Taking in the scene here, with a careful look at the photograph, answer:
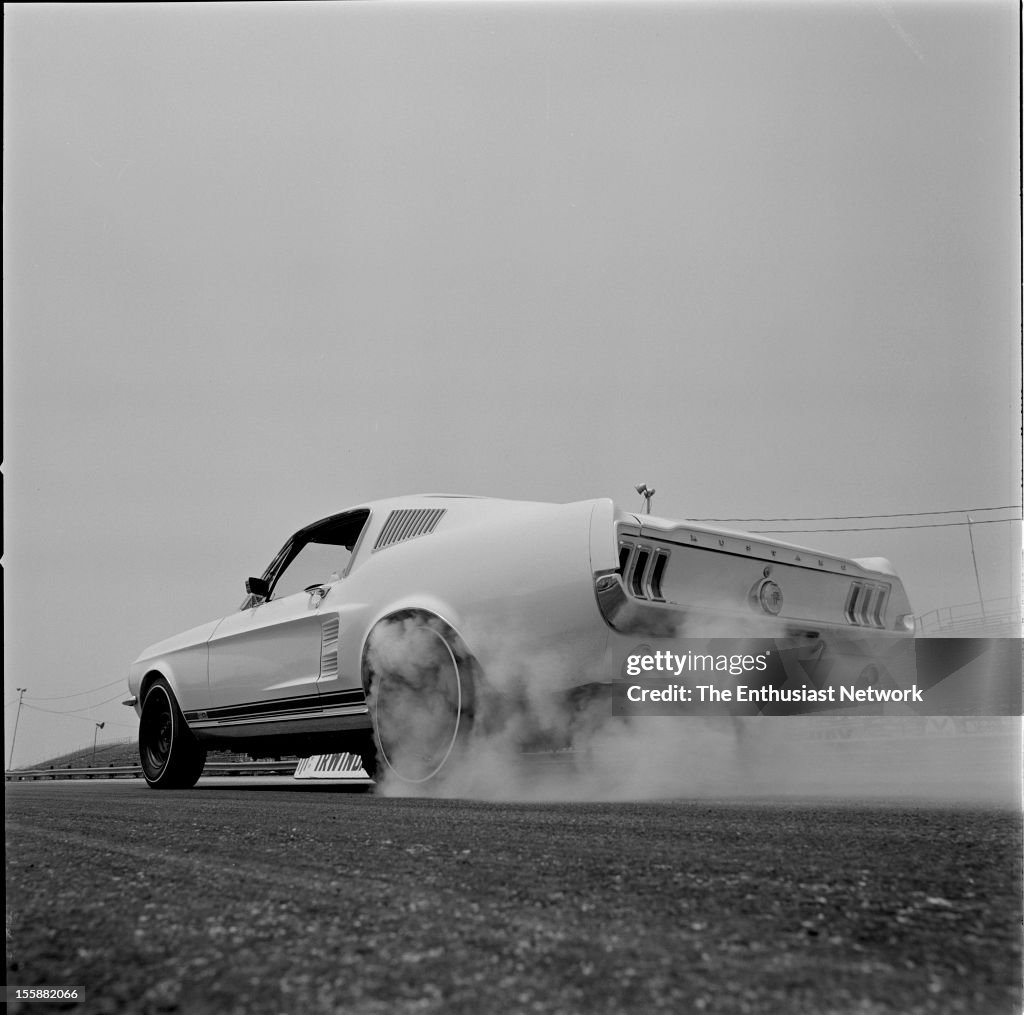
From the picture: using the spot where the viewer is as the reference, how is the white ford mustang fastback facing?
facing away from the viewer and to the left of the viewer

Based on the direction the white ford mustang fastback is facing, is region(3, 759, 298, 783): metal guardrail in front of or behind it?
in front
